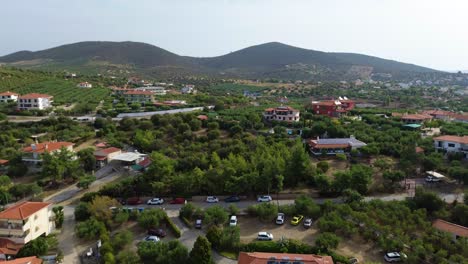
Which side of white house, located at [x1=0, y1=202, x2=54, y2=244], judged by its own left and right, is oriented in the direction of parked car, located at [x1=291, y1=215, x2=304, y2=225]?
left

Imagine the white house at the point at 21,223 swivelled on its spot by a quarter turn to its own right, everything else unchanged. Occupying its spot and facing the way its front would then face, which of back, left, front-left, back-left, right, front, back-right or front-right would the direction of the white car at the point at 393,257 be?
back

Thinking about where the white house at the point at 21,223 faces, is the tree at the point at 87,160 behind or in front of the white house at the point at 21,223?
behind

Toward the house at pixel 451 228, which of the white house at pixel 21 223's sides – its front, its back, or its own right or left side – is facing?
left

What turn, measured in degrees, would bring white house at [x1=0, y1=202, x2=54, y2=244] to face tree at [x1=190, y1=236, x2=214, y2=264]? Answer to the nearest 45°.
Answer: approximately 90° to its left
